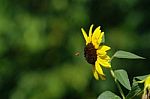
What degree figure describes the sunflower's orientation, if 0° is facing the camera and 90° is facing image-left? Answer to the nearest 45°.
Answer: approximately 45°
